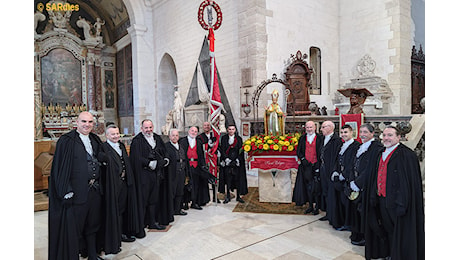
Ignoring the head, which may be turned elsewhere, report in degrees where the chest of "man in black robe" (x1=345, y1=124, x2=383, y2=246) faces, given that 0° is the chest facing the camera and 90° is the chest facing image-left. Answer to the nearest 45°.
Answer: approximately 45°

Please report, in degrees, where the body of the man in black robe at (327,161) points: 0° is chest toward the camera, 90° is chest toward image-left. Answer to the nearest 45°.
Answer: approximately 45°

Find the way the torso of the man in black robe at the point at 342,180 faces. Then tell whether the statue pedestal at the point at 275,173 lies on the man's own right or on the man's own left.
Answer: on the man's own right

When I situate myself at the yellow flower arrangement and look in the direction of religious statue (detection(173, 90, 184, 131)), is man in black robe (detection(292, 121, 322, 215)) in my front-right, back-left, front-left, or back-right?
back-right

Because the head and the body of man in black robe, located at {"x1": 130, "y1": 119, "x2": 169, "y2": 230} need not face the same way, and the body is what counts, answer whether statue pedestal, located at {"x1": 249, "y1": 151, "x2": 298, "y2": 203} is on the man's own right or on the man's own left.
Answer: on the man's own left

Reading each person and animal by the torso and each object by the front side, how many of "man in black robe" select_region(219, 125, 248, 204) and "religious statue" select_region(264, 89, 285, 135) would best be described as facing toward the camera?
2

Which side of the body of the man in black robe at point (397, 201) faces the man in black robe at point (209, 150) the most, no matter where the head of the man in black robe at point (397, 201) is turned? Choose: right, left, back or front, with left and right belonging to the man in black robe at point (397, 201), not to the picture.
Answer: right
